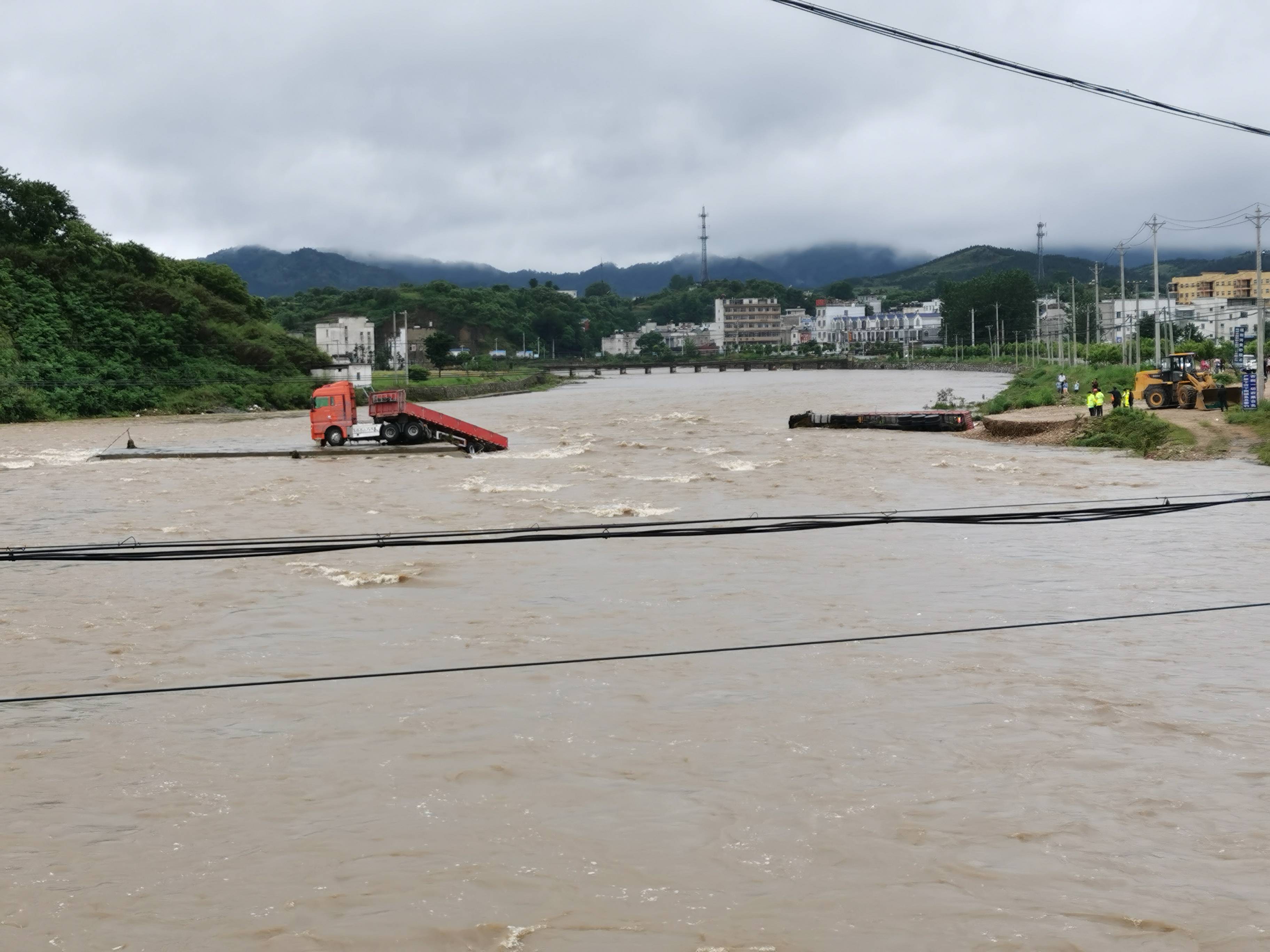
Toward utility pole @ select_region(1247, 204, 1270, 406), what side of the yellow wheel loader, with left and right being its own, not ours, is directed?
front

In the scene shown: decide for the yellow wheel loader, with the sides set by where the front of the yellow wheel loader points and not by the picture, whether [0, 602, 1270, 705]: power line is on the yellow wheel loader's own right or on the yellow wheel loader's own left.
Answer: on the yellow wheel loader's own right

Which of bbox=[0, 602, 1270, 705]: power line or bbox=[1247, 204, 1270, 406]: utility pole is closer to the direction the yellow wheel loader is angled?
the utility pole

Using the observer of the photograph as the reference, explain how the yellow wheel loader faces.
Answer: facing the viewer and to the right of the viewer

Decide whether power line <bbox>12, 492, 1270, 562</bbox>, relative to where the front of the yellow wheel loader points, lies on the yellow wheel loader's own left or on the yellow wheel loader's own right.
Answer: on the yellow wheel loader's own right

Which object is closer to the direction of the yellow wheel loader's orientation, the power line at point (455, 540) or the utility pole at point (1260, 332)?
the utility pole
